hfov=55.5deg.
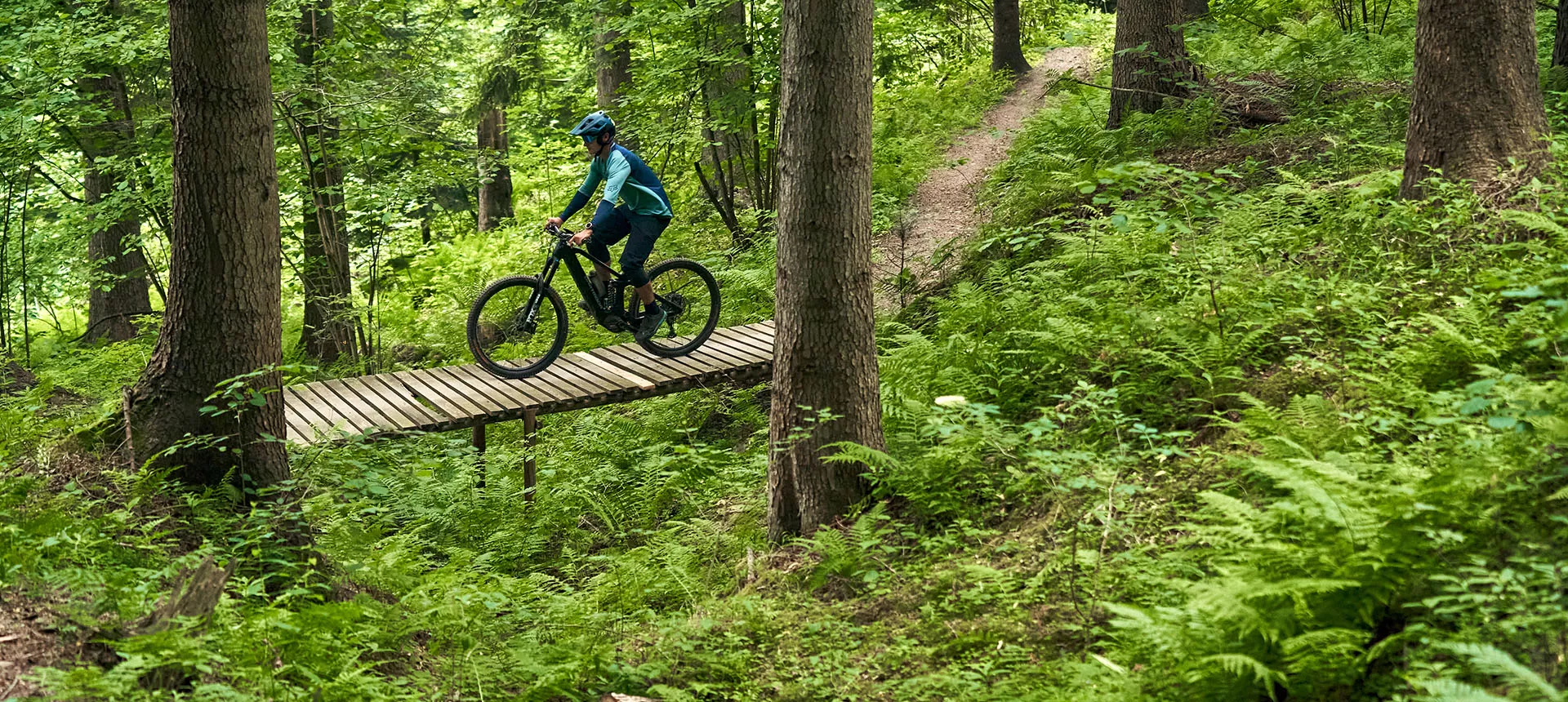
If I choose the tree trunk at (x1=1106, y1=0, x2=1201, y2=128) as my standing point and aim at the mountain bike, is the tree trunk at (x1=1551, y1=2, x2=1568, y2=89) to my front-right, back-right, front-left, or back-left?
back-left

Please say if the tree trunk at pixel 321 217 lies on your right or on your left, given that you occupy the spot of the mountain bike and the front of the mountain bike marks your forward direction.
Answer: on your right

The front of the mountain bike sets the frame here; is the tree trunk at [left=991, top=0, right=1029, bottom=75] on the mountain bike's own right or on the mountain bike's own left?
on the mountain bike's own right

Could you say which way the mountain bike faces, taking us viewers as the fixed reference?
facing to the left of the viewer

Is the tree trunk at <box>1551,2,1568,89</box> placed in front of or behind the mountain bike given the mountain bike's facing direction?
behind

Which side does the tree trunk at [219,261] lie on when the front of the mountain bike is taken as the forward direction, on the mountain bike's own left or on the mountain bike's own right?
on the mountain bike's own left

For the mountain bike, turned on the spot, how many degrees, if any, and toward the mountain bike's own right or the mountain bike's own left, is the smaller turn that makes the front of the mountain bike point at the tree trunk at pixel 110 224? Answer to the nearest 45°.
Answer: approximately 45° to the mountain bike's own right
